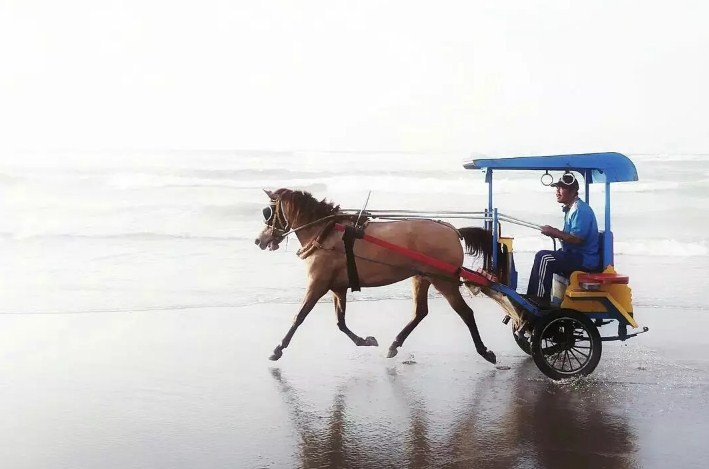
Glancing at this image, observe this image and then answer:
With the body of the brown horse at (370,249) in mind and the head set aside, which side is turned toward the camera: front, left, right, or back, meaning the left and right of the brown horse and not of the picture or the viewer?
left

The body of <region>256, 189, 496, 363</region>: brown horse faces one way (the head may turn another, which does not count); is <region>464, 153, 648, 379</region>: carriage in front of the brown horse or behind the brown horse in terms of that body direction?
behind

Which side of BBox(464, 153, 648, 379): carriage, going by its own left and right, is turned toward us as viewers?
left

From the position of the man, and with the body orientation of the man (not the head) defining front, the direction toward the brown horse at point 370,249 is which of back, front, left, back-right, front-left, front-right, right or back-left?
front

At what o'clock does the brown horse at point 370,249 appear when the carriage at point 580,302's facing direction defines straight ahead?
The brown horse is roughly at 12 o'clock from the carriage.

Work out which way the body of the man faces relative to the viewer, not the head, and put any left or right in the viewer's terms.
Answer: facing to the left of the viewer

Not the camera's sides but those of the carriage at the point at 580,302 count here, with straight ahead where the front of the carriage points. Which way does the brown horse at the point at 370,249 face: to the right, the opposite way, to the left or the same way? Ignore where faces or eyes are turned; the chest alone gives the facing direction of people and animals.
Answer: the same way

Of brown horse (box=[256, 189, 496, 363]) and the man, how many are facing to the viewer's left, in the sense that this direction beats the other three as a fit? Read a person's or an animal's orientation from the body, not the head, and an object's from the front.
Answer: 2

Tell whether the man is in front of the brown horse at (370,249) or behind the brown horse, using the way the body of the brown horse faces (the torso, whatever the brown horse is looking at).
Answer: behind

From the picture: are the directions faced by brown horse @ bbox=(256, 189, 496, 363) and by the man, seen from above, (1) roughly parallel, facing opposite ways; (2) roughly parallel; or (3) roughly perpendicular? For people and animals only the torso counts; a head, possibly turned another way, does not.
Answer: roughly parallel

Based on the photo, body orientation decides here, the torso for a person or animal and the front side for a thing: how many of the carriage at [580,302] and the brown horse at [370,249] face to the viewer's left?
2
